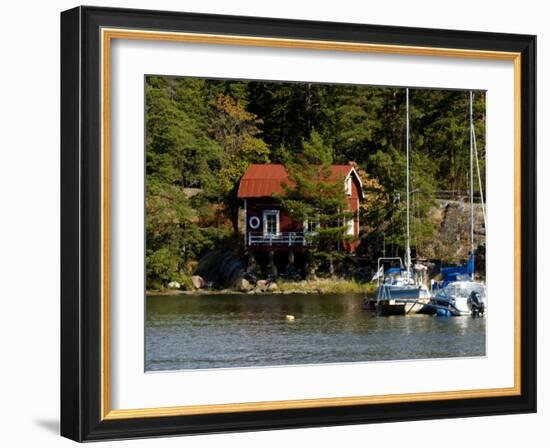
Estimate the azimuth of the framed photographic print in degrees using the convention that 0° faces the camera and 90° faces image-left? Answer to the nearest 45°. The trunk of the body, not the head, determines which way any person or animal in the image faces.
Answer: approximately 315°
